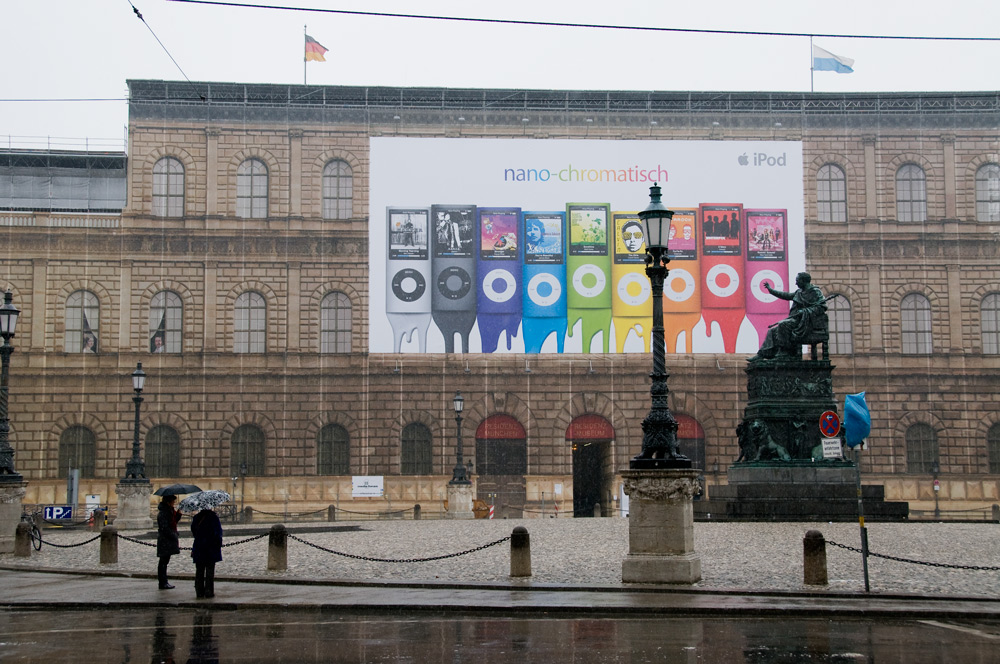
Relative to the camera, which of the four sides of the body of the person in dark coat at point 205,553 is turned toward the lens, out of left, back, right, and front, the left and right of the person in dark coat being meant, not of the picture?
back

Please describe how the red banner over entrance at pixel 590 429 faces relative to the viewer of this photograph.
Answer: facing the viewer

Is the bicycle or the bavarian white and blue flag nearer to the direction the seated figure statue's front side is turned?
the bicycle

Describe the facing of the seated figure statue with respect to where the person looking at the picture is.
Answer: facing to the left of the viewer

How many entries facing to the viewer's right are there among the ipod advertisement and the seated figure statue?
0

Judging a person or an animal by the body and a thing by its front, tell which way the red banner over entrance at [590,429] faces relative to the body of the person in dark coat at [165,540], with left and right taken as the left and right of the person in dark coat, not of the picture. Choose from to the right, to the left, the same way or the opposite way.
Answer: to the right

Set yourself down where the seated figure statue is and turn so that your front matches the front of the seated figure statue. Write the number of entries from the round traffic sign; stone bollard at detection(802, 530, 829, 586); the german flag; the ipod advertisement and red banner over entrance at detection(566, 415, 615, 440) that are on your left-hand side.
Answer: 2

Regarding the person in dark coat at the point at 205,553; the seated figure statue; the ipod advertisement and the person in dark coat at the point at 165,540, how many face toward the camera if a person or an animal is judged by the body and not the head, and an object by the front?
1

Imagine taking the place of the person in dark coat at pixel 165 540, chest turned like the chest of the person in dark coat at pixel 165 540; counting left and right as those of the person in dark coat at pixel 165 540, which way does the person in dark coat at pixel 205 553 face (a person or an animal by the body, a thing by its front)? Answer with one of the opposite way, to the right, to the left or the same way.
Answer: to the left

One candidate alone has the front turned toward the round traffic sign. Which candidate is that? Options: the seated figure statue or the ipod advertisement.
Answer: the ipod advertisement

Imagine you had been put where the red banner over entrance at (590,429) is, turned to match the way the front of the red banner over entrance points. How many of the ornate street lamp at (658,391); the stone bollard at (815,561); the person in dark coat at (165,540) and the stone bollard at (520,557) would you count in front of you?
4

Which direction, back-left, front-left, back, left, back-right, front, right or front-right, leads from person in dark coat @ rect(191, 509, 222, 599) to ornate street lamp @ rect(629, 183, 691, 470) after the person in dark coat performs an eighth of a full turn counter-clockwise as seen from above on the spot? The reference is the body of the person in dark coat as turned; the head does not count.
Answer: back-right

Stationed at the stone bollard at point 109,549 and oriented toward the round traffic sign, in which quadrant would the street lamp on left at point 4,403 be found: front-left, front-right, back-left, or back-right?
back-left

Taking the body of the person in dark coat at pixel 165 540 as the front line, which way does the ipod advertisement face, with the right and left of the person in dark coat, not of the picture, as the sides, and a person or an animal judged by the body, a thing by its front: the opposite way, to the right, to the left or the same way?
to the right

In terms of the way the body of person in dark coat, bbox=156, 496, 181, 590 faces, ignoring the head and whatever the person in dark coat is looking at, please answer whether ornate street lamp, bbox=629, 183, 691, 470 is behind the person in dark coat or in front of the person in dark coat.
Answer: in front

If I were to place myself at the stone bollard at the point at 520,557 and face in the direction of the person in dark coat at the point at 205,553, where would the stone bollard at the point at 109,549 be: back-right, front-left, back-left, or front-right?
front-right

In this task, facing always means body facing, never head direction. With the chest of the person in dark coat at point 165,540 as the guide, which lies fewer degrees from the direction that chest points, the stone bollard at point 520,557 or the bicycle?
the stone bollard

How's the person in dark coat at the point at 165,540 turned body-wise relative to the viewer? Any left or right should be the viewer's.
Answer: facing to the right of the viewer
